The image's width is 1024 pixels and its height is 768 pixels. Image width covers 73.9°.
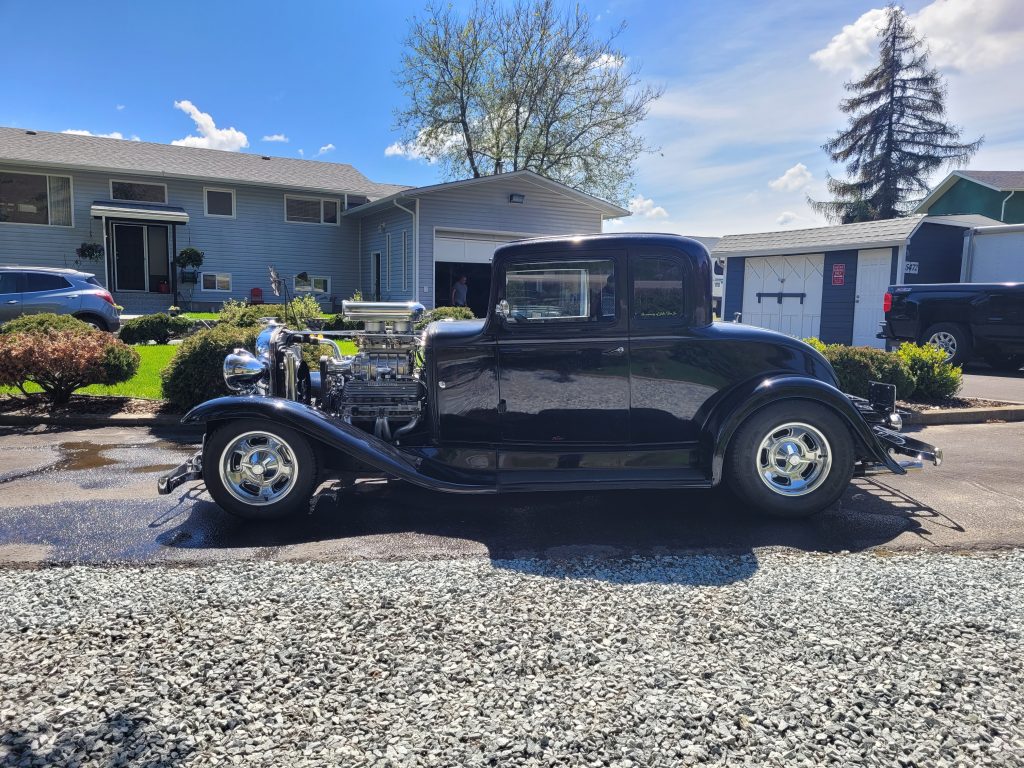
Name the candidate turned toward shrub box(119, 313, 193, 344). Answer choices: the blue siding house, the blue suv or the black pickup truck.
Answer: the blue siding house

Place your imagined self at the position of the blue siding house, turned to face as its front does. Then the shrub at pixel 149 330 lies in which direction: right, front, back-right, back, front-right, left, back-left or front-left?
front

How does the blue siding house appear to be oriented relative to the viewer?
toward the camera

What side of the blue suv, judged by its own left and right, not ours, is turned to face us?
left

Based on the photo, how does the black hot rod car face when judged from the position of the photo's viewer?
facing to the left of the viewer

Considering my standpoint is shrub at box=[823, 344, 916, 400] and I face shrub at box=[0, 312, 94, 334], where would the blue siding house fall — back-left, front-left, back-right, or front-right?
front-right

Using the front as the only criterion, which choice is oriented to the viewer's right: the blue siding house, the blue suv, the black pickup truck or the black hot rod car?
the black pickup truck

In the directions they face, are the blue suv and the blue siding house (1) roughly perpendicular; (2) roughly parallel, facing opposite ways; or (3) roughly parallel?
roughly perpendicular

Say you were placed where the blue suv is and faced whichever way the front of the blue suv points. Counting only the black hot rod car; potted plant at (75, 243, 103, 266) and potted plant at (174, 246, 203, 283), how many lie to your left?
1

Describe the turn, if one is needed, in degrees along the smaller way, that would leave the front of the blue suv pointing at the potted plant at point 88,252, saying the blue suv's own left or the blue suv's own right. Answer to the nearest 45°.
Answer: approximately 90° to the blue suv's own right

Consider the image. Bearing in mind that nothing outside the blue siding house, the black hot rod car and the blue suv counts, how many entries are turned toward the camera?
1

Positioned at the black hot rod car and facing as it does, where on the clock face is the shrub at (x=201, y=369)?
The shrub is roughly at 1 o'clock from the black hot rod car.

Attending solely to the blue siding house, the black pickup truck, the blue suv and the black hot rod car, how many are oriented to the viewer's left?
2

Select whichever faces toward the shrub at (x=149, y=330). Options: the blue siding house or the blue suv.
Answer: the blue siding house

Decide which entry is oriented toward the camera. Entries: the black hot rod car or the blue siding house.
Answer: the blue siding house

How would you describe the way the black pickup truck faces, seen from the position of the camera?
facing to the right of the viewer

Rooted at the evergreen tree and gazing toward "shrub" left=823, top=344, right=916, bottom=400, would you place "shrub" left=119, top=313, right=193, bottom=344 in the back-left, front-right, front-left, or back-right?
front-right

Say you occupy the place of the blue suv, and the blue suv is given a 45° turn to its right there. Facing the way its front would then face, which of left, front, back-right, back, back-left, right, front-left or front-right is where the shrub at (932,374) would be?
back
